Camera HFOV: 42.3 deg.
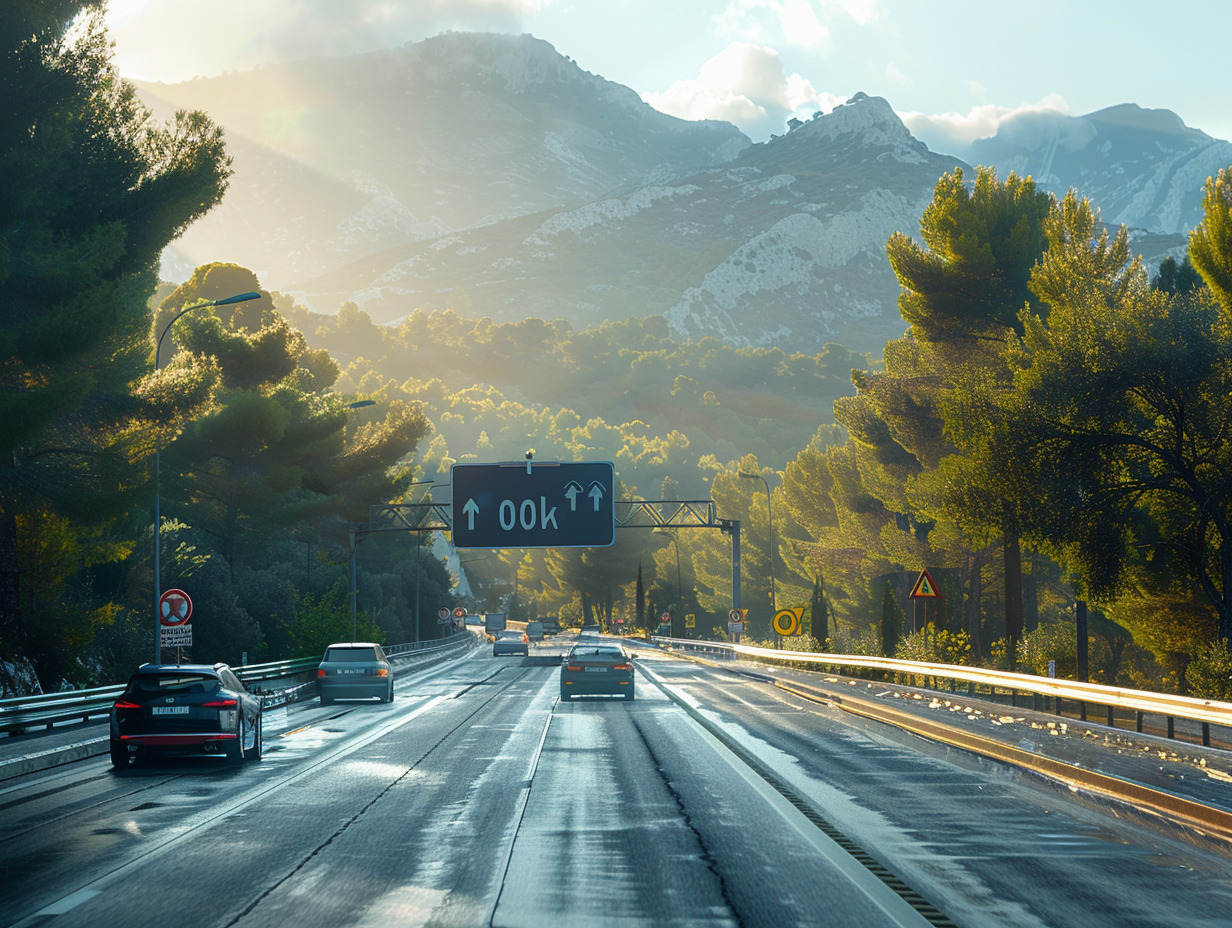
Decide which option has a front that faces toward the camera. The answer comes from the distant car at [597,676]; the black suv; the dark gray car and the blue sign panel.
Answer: the blue sign panel

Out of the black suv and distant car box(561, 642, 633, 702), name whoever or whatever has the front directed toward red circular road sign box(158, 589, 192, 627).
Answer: the black suv

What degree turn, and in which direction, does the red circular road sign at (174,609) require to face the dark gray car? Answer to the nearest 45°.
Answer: approximately 135° to its left

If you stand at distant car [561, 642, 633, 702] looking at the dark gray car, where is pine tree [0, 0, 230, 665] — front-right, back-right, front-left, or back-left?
front-left

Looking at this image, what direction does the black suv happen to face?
away from the camera

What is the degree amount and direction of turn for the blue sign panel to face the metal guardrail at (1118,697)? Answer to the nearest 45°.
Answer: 0° — it already faces it

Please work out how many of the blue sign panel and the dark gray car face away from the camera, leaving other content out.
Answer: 1

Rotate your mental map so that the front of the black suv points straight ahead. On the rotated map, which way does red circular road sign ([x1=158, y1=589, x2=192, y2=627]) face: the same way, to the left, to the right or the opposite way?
the opposite way

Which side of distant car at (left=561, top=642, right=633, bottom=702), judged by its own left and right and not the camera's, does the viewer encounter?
back

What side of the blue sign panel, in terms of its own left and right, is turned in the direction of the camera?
front

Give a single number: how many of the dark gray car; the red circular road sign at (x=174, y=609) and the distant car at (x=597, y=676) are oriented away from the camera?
2

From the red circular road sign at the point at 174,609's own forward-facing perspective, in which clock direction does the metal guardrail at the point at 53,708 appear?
The metal guardrail is roughly at 1 o'clock from the red circular road sign.

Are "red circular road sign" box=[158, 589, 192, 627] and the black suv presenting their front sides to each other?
yes

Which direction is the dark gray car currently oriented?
away from the camera

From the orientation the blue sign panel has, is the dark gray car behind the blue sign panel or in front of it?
in front

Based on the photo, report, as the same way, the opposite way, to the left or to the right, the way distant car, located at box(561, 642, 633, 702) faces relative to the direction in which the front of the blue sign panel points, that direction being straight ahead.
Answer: the opposite way

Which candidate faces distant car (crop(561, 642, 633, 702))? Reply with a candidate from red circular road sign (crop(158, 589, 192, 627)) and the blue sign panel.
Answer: the blue sign panel

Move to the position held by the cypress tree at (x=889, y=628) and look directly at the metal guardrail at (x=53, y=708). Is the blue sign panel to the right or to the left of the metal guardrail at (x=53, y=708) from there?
right
